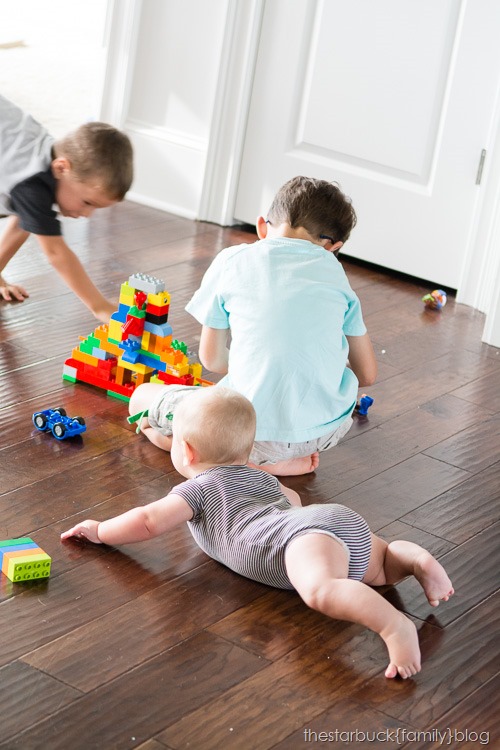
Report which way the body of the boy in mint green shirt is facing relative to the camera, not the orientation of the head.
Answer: away from the camera

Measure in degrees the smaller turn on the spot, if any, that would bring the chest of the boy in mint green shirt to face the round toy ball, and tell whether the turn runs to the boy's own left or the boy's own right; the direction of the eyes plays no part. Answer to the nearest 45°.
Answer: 0° — they already face it

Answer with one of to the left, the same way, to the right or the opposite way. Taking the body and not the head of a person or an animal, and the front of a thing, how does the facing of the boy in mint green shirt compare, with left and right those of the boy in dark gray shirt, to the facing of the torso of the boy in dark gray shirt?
to the left

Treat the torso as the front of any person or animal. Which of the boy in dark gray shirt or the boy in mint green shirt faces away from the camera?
the boy in mint green shirt

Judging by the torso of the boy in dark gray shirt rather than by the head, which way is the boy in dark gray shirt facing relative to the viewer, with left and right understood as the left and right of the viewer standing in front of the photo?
facing to the right of the viewer

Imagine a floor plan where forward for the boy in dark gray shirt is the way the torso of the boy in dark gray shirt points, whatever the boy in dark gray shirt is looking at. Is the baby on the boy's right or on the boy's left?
on the boy's right

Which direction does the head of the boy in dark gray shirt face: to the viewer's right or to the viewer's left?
to the viewer's right

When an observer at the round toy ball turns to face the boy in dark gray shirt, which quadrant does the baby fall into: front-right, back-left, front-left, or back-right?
front-left

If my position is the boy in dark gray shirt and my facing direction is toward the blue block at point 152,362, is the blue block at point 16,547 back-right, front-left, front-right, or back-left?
front-right

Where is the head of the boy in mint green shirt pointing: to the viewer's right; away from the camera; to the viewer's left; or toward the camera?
away from the camera
